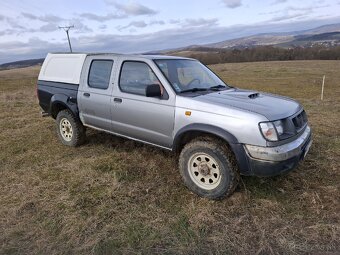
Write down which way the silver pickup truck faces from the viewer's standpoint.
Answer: facing the viewer and to the right of the viewer
